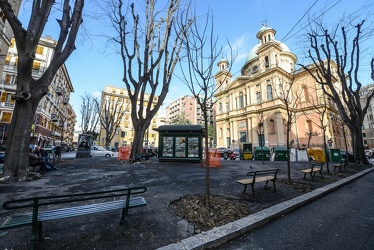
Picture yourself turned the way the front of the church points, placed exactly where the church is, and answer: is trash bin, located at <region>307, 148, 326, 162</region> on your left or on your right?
on your left

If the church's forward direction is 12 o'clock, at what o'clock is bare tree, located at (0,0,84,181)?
The bare tree is roughly at 11 o'clock from the church.

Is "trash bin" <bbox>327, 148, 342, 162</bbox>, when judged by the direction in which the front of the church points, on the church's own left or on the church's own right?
on the church's own left

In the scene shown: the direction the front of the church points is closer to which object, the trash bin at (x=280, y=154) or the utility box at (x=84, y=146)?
the utility box

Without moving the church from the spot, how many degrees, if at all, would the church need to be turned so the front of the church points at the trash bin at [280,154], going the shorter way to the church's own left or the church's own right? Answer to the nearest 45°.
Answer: approximately 45° to the church's own left

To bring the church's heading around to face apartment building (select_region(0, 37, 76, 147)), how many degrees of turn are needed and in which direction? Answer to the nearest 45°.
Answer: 0° — it already faces it

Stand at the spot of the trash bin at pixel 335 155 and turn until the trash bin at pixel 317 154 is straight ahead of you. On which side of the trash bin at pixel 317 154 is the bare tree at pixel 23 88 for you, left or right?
left

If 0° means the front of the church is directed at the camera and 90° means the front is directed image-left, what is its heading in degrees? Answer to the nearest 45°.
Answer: approximately 45°
